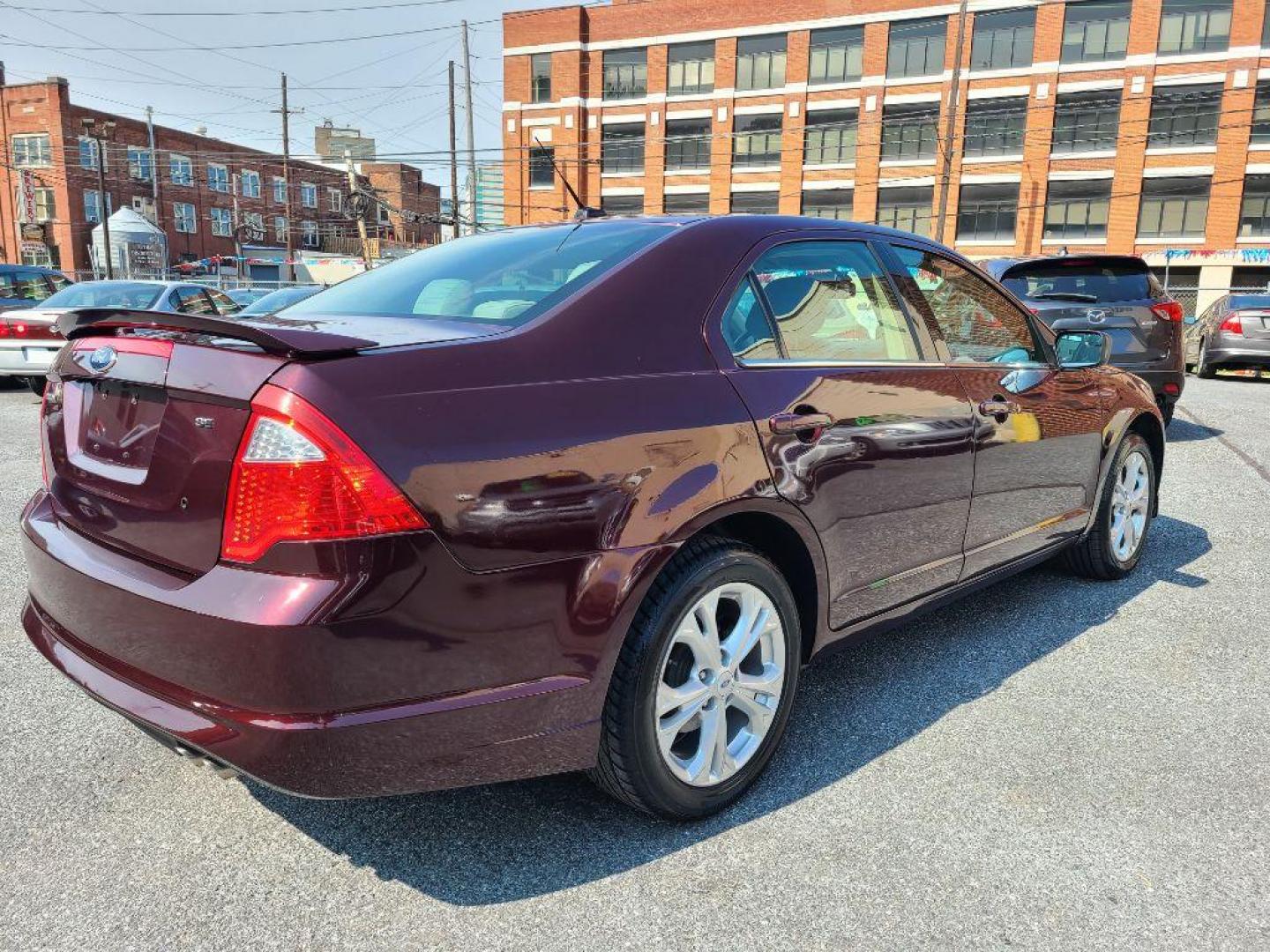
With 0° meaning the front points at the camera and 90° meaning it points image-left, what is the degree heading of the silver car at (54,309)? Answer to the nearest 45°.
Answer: approximately 225°

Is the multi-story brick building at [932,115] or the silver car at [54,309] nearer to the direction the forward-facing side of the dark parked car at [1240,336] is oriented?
the multi-story brick building

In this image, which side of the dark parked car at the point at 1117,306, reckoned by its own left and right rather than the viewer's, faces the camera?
back

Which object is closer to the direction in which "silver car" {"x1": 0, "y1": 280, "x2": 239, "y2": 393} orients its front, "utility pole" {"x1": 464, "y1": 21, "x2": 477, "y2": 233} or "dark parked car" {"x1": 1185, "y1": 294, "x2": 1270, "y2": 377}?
the utility pole

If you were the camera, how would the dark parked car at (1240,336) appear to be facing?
facing away from the viewer and to the left of the viewer

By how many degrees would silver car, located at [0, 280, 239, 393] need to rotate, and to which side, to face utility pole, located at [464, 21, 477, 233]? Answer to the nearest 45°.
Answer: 0° — it already faces it

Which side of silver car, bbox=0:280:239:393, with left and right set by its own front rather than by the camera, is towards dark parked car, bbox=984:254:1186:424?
right

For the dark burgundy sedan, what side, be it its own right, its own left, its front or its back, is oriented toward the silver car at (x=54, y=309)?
left
